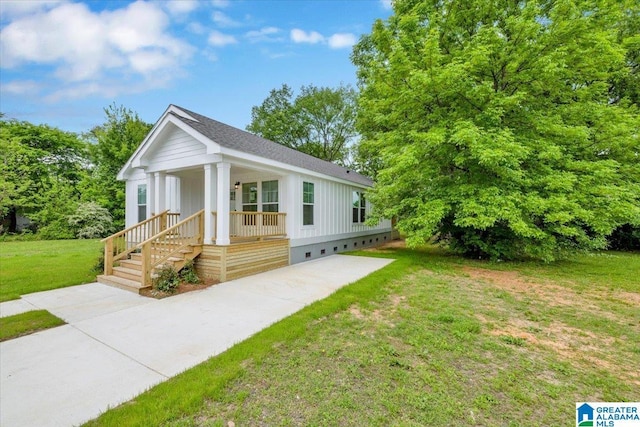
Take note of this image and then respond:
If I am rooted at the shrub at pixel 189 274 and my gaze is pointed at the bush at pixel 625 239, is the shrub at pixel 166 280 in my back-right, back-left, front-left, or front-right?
back-right

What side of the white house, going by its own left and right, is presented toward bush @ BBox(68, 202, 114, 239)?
right

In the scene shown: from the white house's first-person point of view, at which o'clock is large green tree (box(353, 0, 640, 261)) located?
The large green tree is roughly at 8 o'clock from the white house.

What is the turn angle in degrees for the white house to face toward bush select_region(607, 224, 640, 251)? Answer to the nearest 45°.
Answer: approximately 135° to its left

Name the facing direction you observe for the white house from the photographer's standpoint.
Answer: facing the viewer and to the left of the viewer
